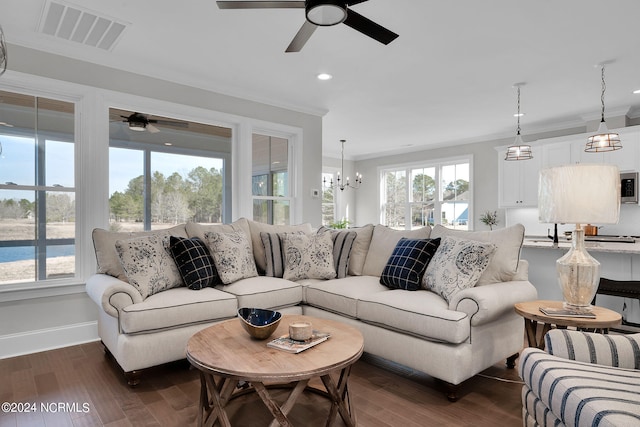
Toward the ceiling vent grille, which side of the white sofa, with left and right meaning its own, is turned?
right

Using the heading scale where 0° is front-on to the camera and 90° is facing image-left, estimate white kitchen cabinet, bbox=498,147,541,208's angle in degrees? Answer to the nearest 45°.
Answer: approximately 0°

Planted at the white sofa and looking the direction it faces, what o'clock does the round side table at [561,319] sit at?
The round side table is roughly at 10 o'clock from the white sofa.

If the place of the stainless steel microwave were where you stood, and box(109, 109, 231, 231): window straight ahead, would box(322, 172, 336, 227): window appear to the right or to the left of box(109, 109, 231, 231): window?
right

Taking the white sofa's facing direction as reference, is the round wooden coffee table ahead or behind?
ahead

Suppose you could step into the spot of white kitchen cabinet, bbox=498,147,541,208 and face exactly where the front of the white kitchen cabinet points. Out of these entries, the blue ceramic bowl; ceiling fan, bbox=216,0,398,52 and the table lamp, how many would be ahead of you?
3

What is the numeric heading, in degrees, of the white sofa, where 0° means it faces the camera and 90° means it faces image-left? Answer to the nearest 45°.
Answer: approximately 0°

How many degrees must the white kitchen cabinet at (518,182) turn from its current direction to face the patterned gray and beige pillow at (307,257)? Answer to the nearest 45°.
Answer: approximately 45° to its right

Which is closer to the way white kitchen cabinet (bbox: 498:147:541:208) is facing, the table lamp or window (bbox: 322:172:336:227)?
the table lamp

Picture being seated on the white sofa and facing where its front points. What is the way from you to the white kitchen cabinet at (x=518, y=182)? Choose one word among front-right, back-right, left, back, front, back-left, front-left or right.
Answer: back-left

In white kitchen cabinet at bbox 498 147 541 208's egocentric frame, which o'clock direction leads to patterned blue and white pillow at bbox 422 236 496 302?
The patterned blue and white pillow is roughly at 12 o'clock from the white kitchen cabinet.

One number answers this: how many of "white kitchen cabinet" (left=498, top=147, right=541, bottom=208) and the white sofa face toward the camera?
2
